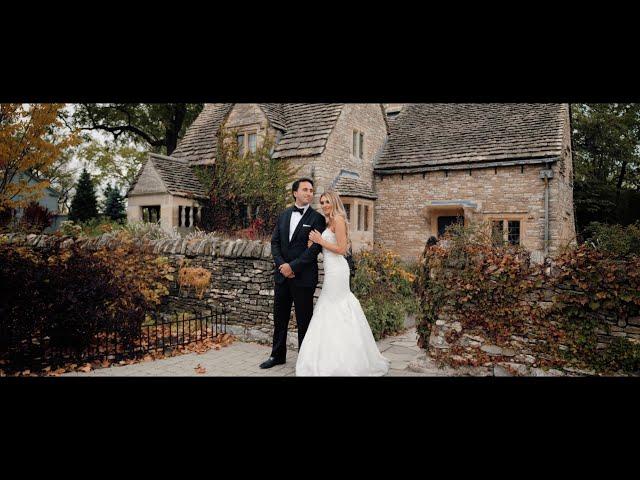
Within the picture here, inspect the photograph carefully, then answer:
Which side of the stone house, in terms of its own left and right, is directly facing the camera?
front

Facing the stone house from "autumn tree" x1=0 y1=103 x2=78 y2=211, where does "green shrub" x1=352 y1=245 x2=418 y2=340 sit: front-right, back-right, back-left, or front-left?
front-right

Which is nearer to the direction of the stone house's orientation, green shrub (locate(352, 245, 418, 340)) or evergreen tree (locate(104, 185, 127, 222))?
the green shrub

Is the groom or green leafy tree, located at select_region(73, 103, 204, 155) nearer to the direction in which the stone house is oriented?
the groom

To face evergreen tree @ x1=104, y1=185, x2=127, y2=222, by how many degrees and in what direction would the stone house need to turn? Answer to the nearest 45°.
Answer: approximately 135° to its right

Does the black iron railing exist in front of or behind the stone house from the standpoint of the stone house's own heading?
in front

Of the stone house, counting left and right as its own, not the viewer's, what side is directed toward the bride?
front

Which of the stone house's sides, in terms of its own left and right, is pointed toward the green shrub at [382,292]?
front

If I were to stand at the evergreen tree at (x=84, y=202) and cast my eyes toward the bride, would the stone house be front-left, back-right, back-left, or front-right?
front-left

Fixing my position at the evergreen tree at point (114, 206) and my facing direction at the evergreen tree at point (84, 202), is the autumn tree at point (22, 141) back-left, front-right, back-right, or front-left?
front-left

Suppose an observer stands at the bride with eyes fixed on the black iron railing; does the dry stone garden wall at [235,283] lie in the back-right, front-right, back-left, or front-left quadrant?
front-right

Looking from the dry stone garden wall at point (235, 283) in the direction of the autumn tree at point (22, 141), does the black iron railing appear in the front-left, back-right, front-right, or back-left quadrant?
front-left

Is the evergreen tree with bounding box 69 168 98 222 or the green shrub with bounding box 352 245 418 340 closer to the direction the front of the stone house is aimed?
the green shrub

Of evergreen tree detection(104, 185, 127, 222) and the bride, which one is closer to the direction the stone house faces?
the bride
